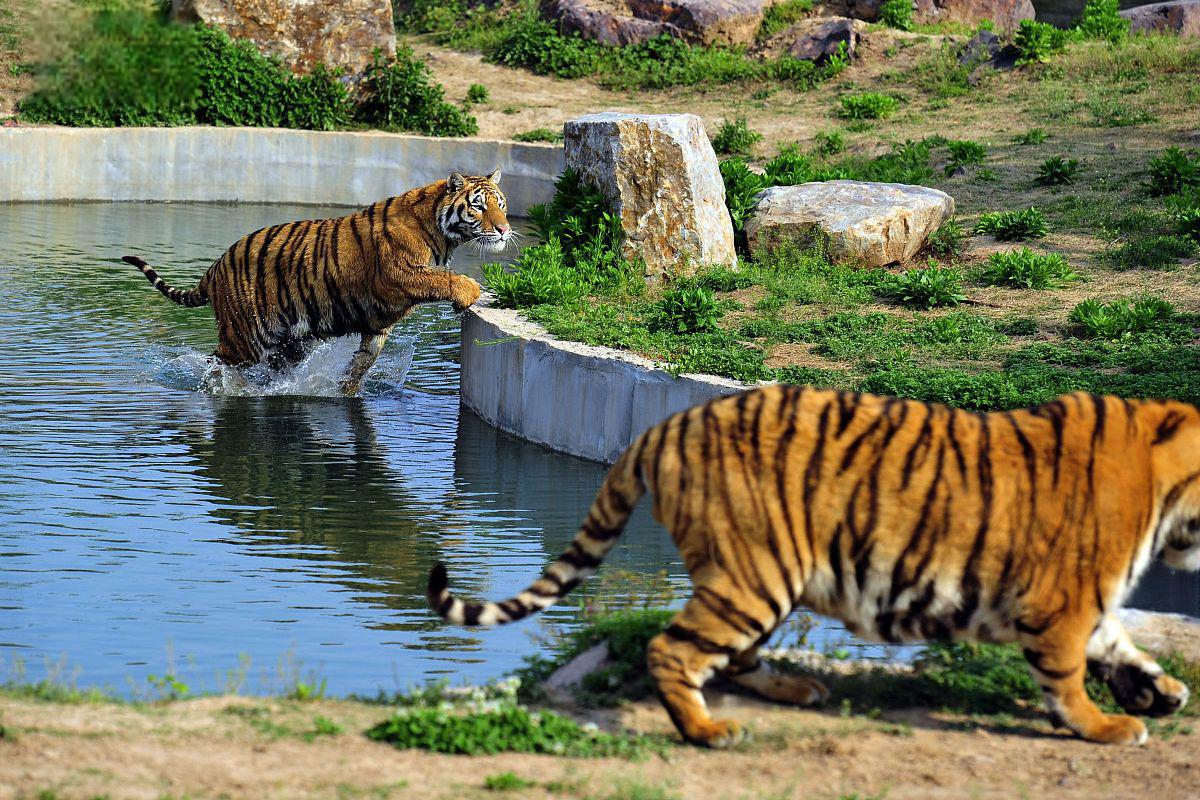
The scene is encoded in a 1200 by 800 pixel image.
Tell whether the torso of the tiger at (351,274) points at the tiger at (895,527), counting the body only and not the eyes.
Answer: no

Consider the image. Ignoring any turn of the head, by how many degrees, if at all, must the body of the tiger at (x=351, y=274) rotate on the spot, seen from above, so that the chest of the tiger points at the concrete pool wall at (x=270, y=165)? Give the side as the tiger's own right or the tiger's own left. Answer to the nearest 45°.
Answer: approximately 90° to the tiger's own left

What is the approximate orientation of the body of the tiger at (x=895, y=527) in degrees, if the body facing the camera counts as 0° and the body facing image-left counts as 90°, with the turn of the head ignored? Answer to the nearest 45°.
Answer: approximately 270°

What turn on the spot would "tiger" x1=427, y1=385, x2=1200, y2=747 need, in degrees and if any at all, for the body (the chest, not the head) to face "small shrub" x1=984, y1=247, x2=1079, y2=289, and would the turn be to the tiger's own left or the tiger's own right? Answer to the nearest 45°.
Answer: approximately 90° to the tiger's own left

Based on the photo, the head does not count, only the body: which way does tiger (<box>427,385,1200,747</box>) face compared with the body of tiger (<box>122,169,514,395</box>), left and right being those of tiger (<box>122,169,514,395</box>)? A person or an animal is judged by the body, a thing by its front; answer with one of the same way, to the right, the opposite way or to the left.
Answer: the same way

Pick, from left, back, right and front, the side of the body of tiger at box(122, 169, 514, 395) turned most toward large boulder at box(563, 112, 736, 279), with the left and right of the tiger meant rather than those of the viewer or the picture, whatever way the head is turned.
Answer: front

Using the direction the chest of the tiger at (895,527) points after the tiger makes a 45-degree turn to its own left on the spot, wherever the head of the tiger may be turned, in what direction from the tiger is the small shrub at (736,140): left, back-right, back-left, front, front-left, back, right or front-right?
front-left

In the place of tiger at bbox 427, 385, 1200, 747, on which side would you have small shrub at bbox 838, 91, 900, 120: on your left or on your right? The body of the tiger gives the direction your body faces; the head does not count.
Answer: on your left

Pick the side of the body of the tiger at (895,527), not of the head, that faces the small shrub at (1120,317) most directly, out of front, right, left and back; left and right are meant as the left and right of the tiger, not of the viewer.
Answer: left

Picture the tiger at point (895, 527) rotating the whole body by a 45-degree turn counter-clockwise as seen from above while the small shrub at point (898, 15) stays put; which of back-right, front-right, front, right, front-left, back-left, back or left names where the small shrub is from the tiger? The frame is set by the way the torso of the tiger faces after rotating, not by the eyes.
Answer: front-left

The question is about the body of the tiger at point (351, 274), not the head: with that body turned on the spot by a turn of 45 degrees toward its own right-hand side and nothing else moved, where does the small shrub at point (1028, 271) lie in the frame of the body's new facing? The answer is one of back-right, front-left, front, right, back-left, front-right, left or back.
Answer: front-left

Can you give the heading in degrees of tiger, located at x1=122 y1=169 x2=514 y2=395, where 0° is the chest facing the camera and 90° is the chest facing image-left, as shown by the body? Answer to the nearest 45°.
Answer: approximately 270°

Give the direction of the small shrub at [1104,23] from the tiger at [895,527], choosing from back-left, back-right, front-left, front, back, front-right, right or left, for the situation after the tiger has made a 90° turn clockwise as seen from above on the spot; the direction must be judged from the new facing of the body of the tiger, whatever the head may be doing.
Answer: back

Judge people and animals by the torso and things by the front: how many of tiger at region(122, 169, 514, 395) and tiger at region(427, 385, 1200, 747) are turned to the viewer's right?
2

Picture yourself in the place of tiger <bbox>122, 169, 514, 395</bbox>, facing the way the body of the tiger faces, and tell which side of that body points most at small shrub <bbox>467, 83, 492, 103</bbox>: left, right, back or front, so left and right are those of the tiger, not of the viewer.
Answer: left

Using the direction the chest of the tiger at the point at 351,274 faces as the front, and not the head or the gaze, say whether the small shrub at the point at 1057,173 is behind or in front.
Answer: in front
